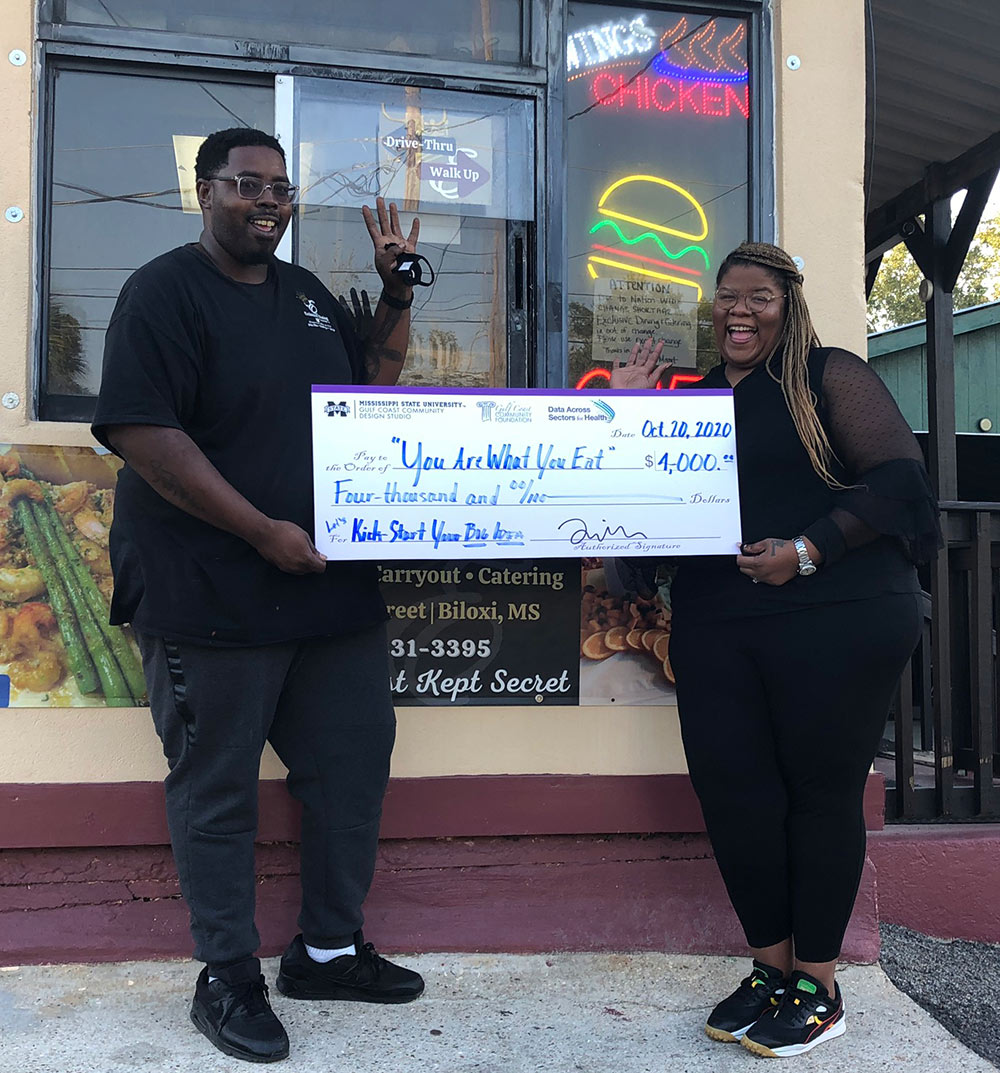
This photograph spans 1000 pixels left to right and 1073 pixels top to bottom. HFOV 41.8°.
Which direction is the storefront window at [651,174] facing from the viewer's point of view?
toward the camera

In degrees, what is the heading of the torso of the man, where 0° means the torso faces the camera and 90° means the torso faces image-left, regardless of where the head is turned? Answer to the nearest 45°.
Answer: approximately 315°

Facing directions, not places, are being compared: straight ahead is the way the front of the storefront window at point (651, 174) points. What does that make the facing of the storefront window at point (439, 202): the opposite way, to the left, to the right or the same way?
the same way

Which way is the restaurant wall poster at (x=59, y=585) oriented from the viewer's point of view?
toward the camera

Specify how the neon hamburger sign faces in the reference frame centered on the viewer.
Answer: facing the viewer

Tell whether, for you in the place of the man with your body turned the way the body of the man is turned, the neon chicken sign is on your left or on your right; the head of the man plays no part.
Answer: on your left

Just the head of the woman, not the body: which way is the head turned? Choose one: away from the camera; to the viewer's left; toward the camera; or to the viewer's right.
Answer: toward the camera

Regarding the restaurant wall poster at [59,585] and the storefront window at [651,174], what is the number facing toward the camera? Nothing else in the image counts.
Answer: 2

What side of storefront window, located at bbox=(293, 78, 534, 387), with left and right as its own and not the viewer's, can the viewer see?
front

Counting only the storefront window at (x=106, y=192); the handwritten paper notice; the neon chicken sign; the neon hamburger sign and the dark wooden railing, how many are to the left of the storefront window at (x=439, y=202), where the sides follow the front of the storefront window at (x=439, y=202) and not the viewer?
4

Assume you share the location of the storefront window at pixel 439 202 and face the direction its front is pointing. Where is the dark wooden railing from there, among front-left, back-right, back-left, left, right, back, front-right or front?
left
